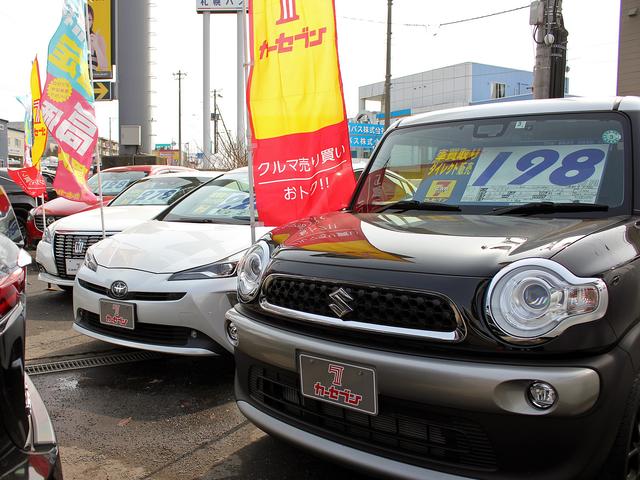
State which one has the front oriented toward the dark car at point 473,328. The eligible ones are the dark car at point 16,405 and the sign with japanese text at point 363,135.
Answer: the sign with japanese text

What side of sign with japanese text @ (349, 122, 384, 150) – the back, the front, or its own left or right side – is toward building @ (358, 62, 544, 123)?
back

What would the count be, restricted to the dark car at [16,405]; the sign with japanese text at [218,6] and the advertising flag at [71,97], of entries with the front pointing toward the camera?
2

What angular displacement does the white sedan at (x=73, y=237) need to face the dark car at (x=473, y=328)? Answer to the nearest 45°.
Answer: approximately 45° to its left

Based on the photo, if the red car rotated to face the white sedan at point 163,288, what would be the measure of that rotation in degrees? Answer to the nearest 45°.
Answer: approximately 45° to its left

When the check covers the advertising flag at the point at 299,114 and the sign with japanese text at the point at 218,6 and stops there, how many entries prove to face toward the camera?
2

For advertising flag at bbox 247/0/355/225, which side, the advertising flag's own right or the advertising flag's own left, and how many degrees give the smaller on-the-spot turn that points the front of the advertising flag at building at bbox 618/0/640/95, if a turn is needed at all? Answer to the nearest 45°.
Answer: approximately 135° to the advertising flag's own left

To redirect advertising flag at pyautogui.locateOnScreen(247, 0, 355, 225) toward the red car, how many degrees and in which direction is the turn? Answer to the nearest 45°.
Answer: approximately 135° to its right

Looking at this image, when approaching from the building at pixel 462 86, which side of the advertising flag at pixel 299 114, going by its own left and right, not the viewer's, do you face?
back

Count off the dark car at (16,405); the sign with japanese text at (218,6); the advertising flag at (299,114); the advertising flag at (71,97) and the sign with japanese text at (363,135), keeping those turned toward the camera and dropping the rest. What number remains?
4

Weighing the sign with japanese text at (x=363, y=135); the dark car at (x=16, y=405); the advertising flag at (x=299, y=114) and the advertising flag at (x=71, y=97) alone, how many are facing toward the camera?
3
